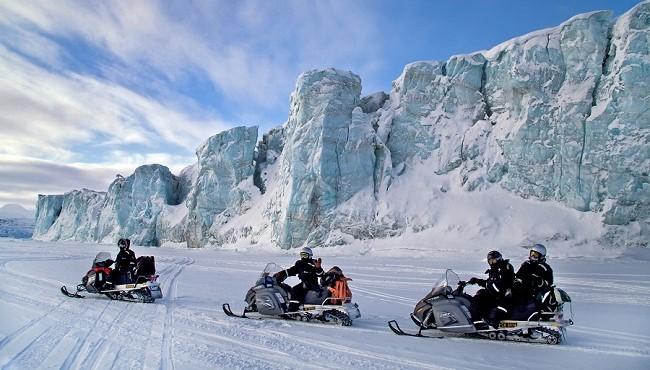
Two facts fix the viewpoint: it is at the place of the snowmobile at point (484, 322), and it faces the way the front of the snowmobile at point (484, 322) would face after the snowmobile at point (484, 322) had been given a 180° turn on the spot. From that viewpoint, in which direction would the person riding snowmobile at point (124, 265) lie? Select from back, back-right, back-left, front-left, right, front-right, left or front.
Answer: back

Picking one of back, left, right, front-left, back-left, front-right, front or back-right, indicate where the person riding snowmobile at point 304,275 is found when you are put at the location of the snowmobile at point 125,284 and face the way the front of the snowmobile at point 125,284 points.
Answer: back-left

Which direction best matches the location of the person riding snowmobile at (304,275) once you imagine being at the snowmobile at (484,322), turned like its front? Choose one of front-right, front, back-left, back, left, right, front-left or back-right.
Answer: front

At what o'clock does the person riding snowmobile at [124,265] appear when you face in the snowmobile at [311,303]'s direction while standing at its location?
The person riding snowmobile is roughly at 1 o'clock from the snowmobile.

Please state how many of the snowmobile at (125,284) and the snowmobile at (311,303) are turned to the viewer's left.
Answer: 2

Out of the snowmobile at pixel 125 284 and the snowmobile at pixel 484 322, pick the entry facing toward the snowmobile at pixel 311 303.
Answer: the snowmobile at pixel 484 322

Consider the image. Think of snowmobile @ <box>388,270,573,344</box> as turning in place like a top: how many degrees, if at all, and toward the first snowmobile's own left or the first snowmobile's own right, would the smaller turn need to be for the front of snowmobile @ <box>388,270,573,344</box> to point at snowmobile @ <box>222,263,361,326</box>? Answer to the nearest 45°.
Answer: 0° — it already faces it

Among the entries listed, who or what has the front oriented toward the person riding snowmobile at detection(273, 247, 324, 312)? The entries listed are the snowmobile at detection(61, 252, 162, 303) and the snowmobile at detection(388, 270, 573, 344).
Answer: the snowmobile at detection(388, 270, 573, 344)

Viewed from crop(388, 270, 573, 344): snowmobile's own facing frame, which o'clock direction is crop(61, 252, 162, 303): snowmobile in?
crop(61, 252, 162, 303): snowmobile is roughly at 12 o'clock from crop(388, 270, 573, 344): snowmobile.

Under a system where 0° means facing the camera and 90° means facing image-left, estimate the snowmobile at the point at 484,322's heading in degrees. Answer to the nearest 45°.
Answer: approximately 90°

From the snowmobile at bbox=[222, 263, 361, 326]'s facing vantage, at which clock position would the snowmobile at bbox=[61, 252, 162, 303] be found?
the snowmobile at bbox=[61, 252, 162, 303] is roughly at 1 o'clock from the snowmobile at bbox=[222, 263, 361, 326].

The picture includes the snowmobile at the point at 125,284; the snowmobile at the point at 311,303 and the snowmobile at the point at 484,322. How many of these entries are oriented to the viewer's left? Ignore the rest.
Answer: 3

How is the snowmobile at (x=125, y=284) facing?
to the viewer's left

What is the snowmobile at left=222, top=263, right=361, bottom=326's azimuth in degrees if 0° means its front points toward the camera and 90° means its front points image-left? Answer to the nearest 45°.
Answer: approximately 90°

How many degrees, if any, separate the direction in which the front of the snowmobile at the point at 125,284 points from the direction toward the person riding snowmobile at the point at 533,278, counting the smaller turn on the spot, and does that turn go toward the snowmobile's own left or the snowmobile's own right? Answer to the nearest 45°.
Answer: approximately 135° to the snowmobile's own left

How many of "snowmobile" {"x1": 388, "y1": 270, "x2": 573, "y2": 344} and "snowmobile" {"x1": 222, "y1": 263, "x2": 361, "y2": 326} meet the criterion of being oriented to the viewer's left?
2
